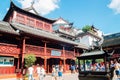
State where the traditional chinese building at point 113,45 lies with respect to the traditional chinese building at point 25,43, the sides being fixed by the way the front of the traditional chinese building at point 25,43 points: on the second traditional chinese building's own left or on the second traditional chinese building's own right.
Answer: on the second traditional chinese building's own left

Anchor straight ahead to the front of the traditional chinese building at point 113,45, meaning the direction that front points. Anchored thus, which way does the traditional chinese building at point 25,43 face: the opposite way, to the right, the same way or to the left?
to the left

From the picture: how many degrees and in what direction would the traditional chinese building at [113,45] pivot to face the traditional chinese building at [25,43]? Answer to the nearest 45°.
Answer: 0° — it already faces it
